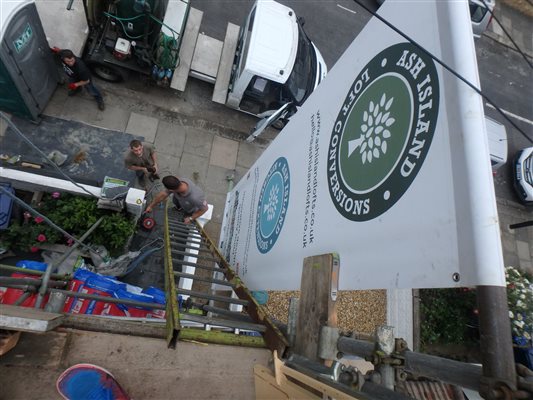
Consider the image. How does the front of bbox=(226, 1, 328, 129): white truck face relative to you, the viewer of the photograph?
facing to the right of the viewer

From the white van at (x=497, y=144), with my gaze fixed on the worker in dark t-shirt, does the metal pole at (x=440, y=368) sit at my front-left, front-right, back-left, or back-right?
front-left

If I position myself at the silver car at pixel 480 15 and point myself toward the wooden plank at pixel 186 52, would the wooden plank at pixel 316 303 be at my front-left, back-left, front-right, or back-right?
front-left

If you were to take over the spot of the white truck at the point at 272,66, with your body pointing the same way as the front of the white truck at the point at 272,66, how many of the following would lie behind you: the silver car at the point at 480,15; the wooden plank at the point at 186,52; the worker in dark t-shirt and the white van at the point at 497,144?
2
